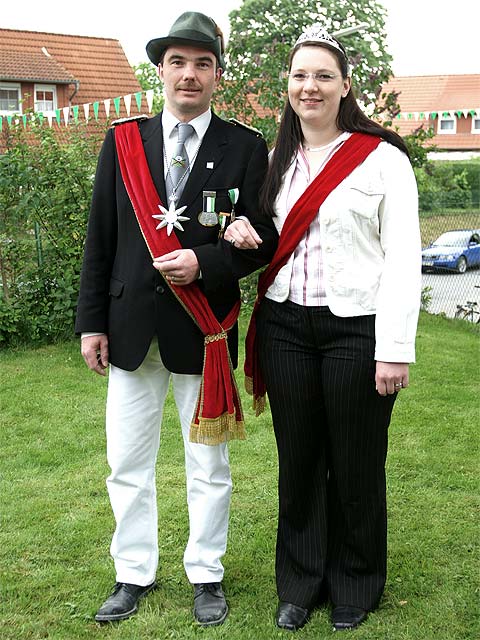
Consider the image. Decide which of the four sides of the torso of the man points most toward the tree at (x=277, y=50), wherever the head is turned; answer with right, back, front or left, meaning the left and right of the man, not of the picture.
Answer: back

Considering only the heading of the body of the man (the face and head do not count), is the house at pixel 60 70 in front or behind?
behind

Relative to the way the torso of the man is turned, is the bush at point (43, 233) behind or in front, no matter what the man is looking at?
behind

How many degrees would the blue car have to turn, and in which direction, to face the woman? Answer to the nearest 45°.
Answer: approximately 45° to its left

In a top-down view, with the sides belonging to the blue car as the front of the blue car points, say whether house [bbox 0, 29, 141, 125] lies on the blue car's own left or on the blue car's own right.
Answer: on the blue car's own right

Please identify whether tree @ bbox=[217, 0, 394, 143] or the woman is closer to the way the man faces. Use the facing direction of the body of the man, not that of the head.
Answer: the woman

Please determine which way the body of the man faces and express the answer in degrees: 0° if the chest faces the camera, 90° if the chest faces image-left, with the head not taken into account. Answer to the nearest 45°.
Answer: approximately 0°

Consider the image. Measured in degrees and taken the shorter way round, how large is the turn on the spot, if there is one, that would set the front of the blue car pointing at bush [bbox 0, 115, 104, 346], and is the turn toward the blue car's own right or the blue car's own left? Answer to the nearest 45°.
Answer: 0° — it already faces it

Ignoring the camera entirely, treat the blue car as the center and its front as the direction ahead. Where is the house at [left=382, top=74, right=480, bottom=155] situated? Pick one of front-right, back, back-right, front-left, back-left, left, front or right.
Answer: back-right

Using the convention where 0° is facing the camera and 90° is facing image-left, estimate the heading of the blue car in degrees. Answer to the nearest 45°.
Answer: approximately 45°

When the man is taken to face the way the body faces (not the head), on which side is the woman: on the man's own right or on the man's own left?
on the man's own left
